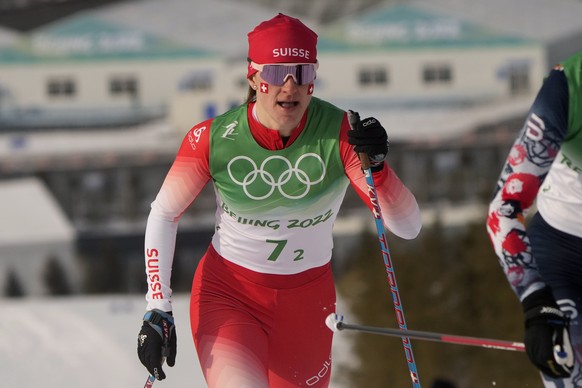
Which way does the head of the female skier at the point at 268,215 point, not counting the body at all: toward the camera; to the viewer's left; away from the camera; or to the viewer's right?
toward the camera

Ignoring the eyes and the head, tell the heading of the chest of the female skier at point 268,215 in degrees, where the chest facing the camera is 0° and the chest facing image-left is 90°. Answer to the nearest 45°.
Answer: approximately 0°
